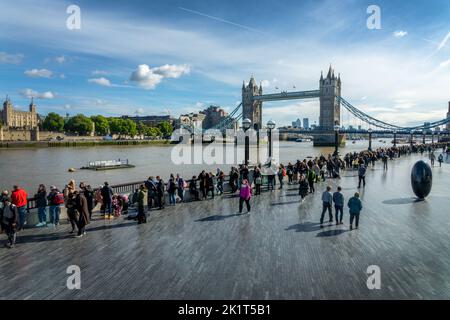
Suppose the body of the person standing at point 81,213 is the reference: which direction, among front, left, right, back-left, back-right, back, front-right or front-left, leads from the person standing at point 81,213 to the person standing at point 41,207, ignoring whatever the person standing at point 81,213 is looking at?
front-right

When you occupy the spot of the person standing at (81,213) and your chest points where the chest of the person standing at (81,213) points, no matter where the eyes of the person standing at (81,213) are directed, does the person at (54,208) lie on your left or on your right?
on your right

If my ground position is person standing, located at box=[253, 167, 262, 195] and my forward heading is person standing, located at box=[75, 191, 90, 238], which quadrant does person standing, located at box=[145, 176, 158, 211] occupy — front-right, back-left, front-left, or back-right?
front-right

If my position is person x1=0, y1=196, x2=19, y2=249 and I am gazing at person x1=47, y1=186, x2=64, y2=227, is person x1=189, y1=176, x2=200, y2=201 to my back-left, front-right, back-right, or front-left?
front-right

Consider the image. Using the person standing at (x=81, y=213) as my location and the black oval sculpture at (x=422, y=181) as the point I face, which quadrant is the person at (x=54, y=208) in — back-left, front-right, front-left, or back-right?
back-left

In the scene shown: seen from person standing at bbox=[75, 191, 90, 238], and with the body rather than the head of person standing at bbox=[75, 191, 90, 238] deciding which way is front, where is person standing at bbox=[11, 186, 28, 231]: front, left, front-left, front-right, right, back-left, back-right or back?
front-right
